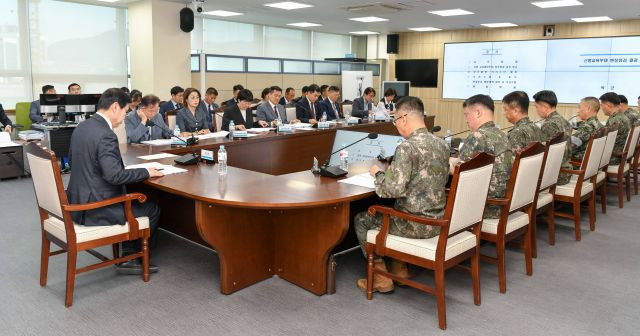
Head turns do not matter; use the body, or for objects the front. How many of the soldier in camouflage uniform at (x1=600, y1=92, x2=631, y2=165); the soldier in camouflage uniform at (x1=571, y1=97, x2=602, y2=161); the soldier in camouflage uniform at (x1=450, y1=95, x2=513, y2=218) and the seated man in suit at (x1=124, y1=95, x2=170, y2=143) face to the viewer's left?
3

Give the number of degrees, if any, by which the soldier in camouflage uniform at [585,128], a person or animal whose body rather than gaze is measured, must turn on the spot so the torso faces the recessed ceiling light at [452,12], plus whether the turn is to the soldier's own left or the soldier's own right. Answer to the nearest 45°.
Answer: approximately 45° to the soldier's own right

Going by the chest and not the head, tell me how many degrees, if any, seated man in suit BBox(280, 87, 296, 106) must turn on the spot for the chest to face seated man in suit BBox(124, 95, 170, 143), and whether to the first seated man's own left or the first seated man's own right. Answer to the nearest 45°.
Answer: approximately 45° to the first seated man's own right

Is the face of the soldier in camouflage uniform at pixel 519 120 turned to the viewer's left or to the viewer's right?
to the viewer's left

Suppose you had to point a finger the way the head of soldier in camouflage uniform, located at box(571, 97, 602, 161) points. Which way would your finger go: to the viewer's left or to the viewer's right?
to the viewer's left

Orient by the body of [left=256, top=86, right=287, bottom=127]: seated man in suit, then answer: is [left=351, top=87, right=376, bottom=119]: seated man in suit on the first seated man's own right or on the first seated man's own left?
on the first seated man's own left

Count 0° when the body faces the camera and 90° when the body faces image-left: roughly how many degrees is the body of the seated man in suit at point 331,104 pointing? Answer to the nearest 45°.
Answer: approximately 315°

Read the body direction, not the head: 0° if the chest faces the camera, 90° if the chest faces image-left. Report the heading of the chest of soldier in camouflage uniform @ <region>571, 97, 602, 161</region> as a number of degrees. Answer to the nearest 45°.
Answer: approximately 90°

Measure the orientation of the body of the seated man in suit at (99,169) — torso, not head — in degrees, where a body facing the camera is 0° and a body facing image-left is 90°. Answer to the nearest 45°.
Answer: approximately 225°
